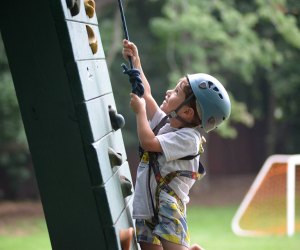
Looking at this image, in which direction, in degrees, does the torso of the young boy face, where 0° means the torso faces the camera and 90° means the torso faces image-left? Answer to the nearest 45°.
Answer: approximately 90°

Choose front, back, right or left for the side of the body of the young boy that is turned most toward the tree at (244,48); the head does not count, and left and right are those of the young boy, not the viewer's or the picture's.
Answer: right

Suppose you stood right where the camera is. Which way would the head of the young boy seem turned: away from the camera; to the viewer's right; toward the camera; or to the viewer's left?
to the viewer's left

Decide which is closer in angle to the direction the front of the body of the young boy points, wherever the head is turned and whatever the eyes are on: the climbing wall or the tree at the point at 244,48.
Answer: the climbing wall
